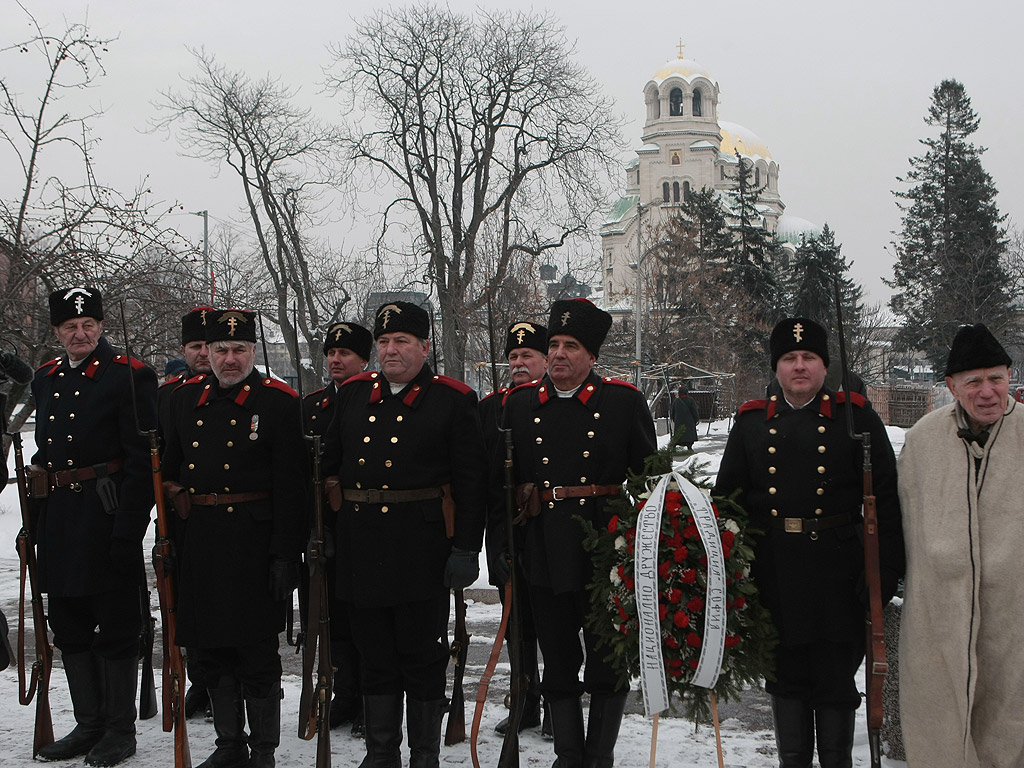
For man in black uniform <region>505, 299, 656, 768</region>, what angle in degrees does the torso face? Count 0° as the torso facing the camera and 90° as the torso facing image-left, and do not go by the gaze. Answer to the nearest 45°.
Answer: approximately 45°

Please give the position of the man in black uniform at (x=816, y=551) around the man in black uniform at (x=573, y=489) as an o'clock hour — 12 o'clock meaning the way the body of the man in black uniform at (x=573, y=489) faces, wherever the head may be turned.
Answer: the man in black uniform at (x=816, y=551) is roughly at 8 o'clock from the man in black uniform at (x=573, y=489).

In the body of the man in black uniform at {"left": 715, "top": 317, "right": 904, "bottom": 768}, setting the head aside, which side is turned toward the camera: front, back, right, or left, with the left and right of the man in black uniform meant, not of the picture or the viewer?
front

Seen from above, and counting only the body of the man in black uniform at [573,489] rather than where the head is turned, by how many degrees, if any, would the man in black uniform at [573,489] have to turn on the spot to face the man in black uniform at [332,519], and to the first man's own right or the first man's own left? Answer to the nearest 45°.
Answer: approximately 90° to the first man's own right

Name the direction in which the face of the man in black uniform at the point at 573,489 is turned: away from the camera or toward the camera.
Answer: toward the camera

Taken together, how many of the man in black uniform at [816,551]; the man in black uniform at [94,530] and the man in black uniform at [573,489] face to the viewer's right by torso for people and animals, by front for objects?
0

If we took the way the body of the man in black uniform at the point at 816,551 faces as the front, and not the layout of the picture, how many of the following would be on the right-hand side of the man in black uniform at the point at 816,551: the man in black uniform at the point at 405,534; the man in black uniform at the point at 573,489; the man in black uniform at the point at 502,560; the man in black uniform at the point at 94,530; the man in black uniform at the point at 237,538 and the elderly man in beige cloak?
5

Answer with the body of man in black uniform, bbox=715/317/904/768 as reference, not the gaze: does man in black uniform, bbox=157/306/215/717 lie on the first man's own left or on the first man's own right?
on the first man's own right

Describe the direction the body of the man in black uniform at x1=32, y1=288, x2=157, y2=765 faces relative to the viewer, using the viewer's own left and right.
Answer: facing the viewer and to the left of the viewer

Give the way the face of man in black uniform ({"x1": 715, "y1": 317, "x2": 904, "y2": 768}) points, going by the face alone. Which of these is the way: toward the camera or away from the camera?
toward the camera

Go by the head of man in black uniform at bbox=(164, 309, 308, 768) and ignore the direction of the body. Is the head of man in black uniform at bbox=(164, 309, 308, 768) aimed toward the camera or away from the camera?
toward the camera

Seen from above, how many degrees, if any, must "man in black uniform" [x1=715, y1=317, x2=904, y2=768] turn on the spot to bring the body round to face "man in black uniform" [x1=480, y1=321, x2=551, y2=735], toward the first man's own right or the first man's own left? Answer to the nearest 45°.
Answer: approximately 90° to the first man's own right

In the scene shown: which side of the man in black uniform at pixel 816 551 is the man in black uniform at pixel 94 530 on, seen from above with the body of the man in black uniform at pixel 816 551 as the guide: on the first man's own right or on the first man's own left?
on the first man's own right

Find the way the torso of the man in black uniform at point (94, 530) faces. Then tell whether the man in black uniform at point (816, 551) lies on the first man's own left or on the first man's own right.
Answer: on the first man's own left
